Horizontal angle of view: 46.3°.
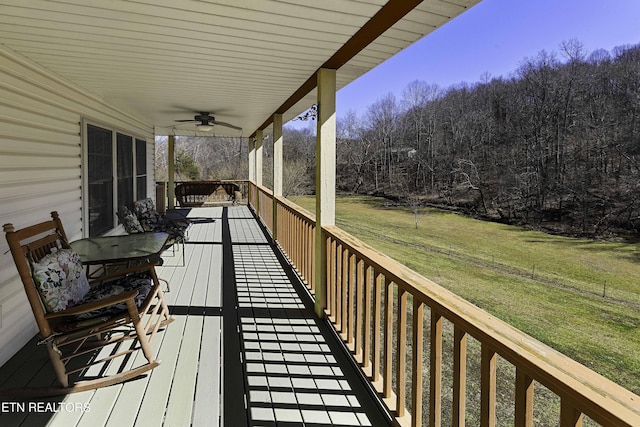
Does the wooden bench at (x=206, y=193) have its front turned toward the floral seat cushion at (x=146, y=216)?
yes

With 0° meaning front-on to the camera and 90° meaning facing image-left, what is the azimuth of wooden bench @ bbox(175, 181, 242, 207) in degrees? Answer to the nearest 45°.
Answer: approximately 0°

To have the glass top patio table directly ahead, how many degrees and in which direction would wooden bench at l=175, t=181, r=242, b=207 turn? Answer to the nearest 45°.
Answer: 0° — it already faces it

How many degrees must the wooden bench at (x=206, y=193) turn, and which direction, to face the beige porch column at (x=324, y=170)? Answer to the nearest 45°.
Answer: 0° — it already faces it

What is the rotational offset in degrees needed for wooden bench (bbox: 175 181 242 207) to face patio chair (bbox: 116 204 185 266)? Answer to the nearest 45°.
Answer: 0° — it already faces it

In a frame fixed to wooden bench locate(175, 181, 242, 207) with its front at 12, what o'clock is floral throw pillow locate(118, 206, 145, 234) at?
The floral throw pillow is roughly at 12 o'clock from the wooden bench.
